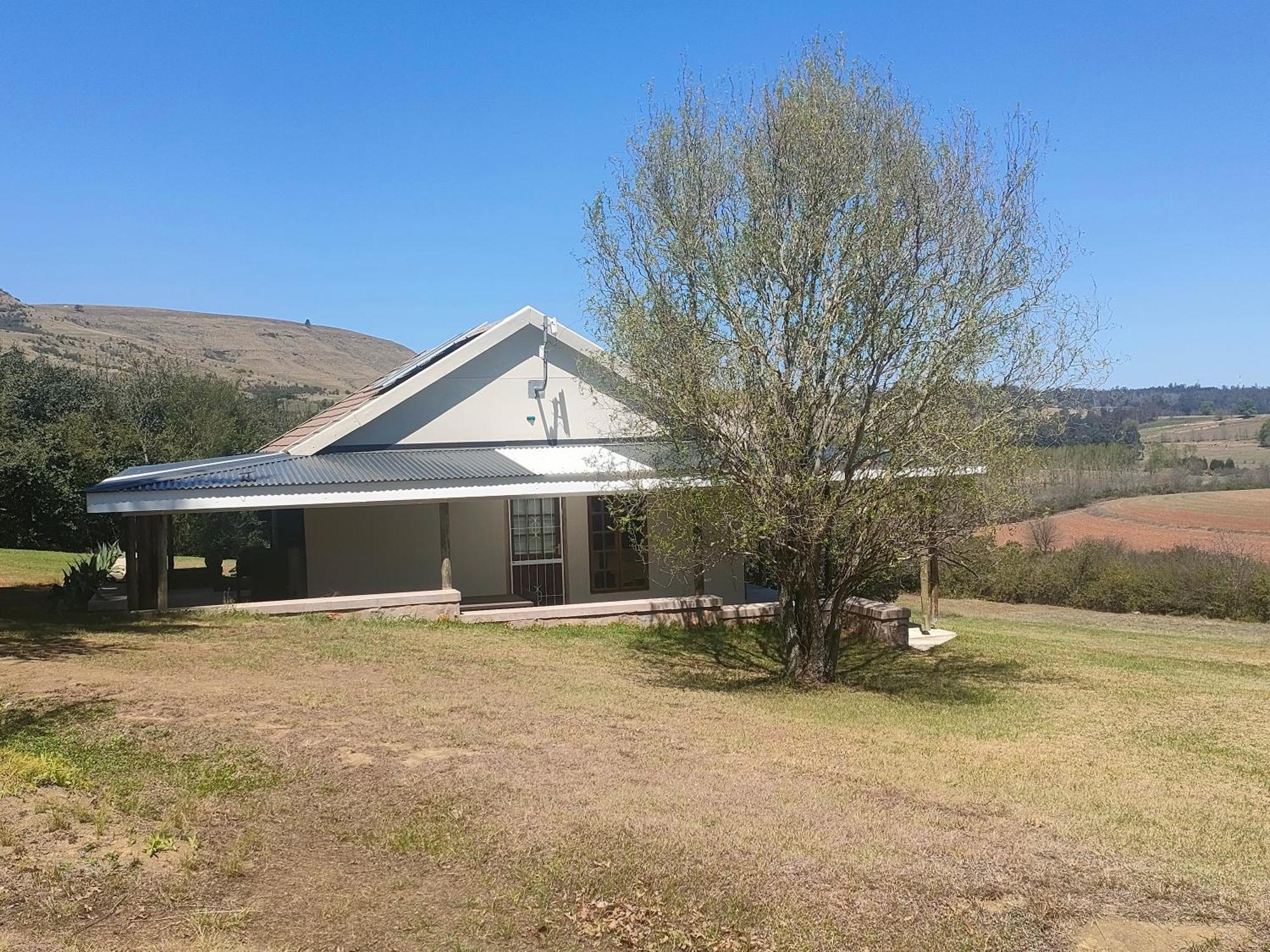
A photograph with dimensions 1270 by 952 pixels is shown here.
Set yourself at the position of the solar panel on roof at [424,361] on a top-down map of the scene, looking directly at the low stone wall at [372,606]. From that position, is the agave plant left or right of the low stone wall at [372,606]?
right

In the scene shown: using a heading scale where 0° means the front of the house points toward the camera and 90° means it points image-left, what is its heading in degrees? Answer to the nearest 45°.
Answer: approximately 0°

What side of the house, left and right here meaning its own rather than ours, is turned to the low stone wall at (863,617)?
left
